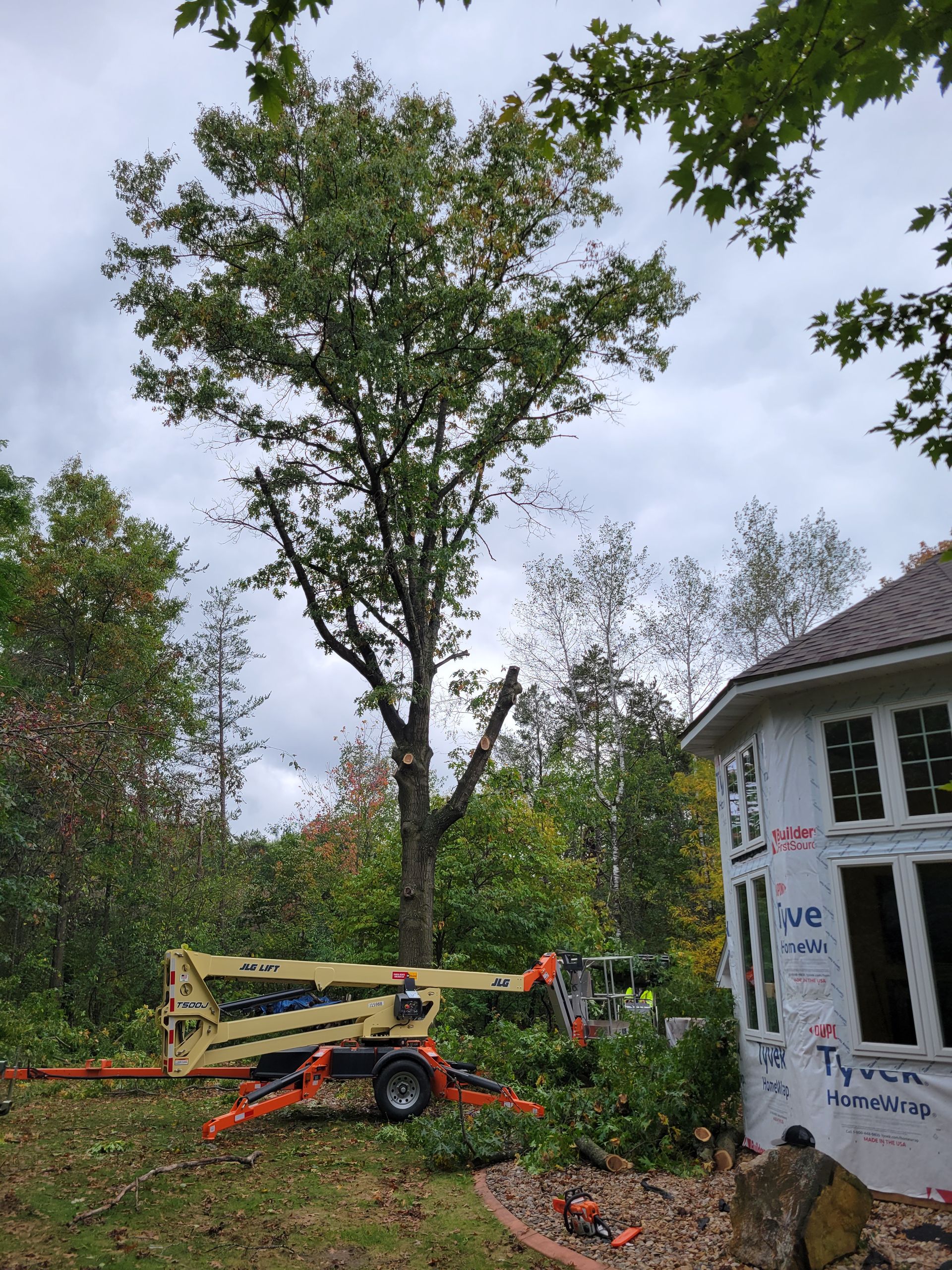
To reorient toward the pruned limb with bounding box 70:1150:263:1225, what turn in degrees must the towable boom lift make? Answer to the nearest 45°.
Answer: approximately 45° to its left

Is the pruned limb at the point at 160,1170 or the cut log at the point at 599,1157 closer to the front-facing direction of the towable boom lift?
the pruned limb

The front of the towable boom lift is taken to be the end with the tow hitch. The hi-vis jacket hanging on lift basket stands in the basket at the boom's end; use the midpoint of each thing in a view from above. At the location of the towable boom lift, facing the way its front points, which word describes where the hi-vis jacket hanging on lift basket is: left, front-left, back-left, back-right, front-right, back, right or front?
back-right

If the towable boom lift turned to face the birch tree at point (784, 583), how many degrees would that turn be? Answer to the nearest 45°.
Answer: approximately 135° to its right

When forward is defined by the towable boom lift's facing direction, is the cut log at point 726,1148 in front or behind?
behind

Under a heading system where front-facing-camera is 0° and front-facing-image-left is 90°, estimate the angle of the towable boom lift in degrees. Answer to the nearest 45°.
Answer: approximately 90°

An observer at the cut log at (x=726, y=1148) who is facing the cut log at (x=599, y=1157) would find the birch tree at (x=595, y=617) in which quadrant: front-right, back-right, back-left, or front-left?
back-right

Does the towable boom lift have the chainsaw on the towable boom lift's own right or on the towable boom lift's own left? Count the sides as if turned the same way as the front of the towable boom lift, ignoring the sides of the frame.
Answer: on the towable boom lift's own left

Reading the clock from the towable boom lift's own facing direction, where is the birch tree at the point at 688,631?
The birch tree is roughly at 4 o'clock from the towable boom lift.

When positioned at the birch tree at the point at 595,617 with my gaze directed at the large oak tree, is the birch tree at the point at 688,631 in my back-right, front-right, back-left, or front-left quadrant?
back-left

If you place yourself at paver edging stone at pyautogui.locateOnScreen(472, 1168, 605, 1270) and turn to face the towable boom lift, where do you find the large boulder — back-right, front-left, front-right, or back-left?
back-right
